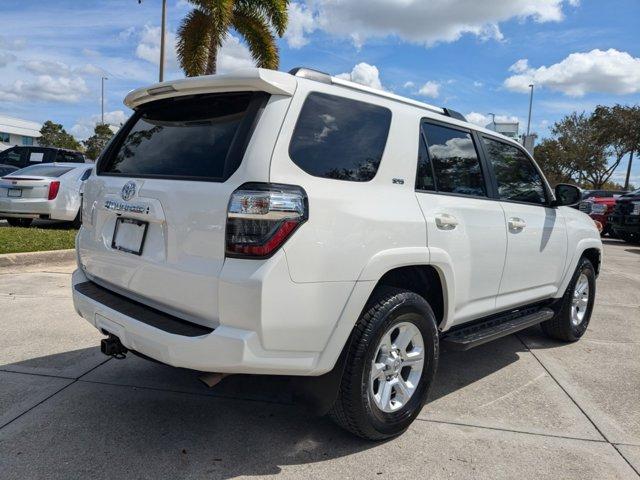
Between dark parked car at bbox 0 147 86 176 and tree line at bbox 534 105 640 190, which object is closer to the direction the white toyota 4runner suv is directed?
the tree line

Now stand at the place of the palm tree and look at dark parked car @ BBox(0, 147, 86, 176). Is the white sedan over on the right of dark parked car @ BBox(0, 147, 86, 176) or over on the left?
left

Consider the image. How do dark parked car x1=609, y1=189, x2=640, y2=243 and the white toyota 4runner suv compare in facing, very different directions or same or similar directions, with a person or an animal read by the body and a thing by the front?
very different directions

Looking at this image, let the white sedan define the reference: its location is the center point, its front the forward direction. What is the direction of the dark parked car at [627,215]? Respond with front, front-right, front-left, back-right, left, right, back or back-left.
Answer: front-right

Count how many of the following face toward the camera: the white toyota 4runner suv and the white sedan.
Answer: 0

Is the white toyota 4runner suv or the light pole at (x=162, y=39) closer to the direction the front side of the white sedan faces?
the light pole

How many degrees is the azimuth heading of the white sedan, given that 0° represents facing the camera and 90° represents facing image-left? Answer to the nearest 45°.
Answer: approximately 225°

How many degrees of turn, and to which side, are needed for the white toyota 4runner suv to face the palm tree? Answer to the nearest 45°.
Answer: approximately 45° to its left

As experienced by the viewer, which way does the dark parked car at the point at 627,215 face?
facing the viewer and to the left of the viewer

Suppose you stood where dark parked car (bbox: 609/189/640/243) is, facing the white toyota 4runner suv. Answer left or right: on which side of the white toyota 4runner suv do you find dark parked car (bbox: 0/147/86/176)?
right

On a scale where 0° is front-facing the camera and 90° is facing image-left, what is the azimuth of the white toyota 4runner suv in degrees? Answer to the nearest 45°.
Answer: approximately 225°
